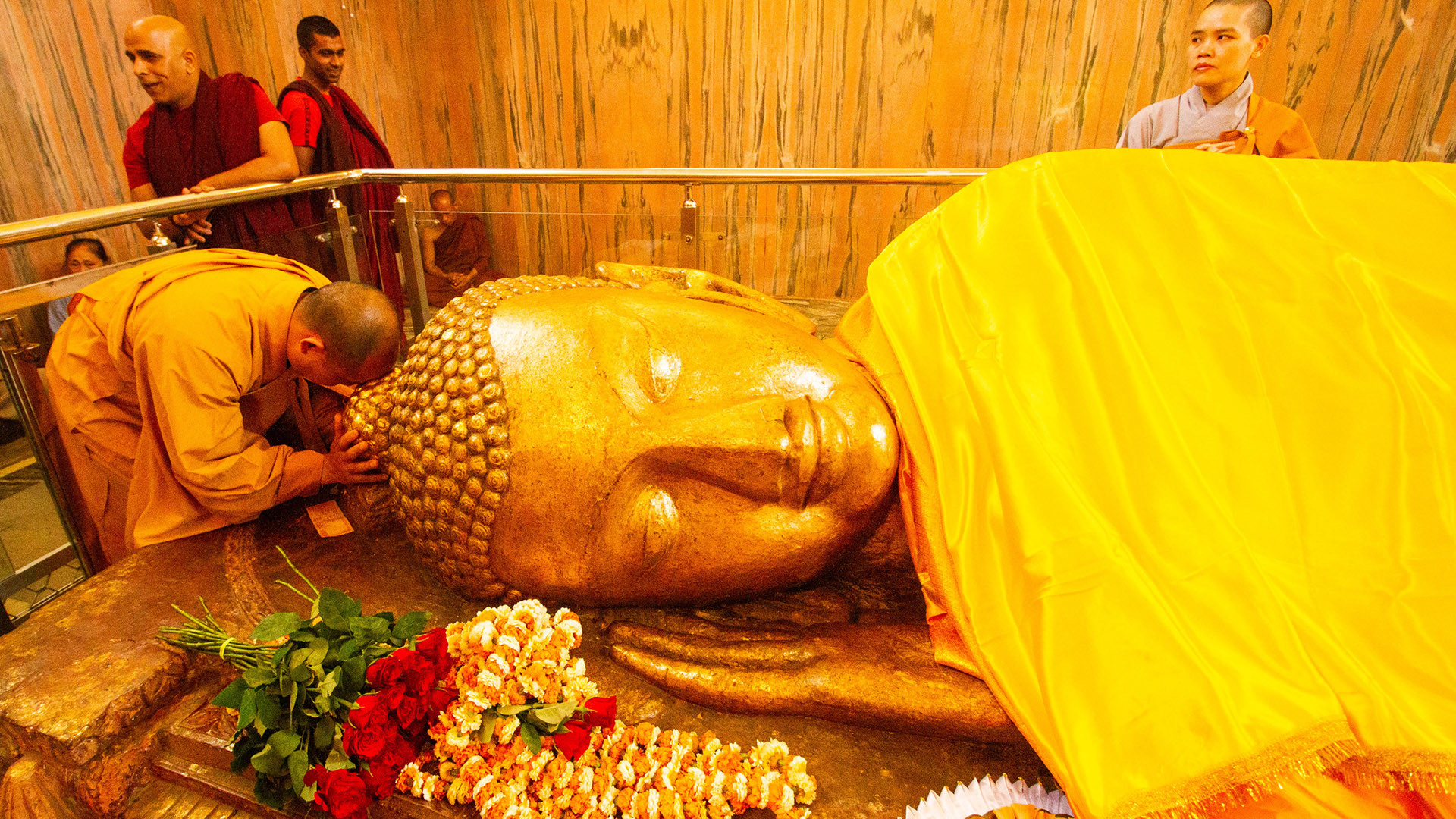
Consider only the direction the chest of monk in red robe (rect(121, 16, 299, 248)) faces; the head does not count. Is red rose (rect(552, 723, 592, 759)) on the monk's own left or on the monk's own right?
on the monk's own left

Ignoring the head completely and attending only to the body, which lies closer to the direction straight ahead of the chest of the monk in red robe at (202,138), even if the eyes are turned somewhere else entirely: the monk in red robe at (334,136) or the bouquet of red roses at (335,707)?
the bouquet of red roses

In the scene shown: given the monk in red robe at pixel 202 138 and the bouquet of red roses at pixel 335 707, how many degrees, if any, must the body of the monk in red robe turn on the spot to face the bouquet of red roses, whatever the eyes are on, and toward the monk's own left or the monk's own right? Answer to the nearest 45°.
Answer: approximately 45° to the monk's own left

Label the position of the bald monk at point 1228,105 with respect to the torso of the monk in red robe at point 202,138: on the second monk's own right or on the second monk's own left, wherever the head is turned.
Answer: on the second monk's own left

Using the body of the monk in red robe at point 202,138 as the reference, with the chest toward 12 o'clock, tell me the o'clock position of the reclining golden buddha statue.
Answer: The reclining golden buddha statue is roughly at 10 o'clock from the monk in red robe.

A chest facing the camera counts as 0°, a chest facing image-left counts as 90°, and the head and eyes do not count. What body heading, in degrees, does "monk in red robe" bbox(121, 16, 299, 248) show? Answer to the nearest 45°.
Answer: approximately 45°

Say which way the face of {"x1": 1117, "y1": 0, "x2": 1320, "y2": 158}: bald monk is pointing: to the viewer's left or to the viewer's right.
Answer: to the viewer's left

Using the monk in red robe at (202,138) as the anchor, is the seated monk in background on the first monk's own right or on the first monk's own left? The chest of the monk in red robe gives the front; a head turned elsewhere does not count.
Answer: on the first monk's own left

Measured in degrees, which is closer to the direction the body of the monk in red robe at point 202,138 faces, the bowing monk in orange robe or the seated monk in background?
the bowing monk in orange robe

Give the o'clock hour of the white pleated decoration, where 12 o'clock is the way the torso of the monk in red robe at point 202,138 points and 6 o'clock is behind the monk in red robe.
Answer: The white pleated decoration is roughly at 10 o'clock from the monk in red robe.
